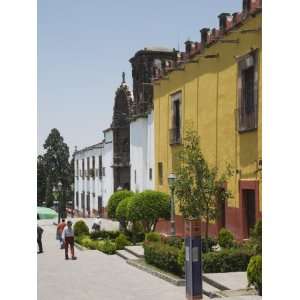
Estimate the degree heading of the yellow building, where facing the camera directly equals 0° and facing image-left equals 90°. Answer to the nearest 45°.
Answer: approximately 45°

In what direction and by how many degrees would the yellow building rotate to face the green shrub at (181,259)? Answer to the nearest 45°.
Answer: approximately 45° to its left

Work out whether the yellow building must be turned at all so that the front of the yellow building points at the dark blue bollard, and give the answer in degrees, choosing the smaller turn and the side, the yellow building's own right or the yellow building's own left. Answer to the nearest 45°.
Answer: approximately 45° to the yellow building's own left

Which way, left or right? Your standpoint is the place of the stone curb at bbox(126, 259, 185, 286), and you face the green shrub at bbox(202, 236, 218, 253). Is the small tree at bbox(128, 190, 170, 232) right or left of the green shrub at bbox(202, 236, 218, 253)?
left

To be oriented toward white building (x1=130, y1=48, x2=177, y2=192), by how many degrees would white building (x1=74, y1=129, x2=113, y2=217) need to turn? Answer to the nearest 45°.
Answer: approximately 45° to its left
